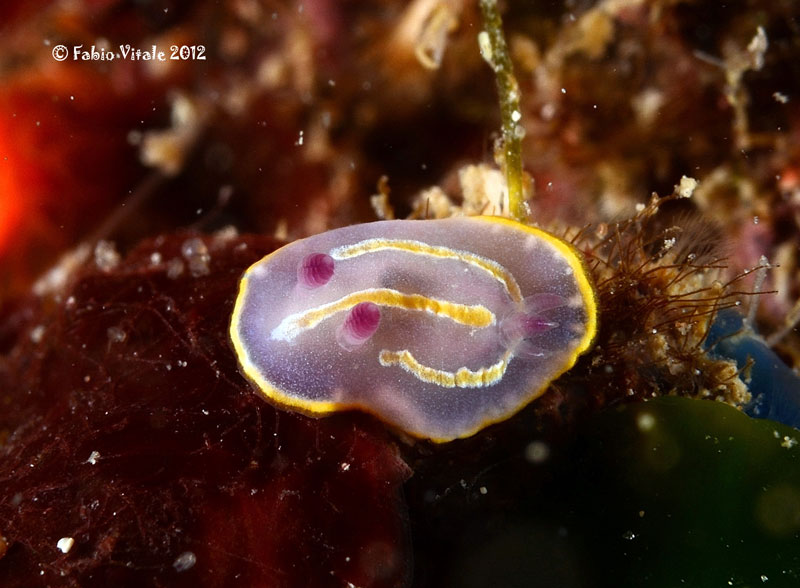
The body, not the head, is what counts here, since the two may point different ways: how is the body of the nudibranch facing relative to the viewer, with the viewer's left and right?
facing to the left of the viewer

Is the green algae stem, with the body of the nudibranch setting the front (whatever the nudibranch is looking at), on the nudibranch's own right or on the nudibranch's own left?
on the nudibranch's own right
